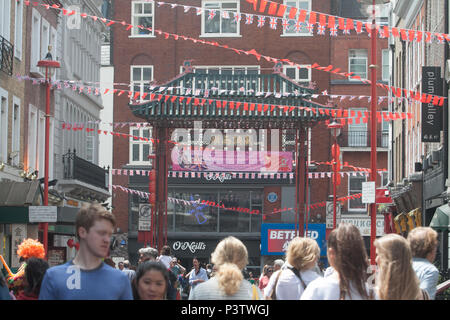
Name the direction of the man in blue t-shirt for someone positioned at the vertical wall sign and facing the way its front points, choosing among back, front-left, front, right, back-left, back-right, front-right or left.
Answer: front

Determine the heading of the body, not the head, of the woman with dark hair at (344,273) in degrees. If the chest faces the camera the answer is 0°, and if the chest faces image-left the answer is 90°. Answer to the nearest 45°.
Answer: approximately 135°

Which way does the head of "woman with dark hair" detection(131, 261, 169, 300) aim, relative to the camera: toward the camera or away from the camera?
toward the camera

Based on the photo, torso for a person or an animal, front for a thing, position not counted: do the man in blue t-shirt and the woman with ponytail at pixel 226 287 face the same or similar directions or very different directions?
very different directions

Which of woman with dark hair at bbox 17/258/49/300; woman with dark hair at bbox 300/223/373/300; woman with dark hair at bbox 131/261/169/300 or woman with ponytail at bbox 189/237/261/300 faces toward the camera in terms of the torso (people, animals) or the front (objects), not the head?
woman with dark hair at bbox 131/261/169/300

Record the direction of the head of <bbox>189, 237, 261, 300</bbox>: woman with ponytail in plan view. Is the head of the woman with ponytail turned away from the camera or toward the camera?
away from the camera

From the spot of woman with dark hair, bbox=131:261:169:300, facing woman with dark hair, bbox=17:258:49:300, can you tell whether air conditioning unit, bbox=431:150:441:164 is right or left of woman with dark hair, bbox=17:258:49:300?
right

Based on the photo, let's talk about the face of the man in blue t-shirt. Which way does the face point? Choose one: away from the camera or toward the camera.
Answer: toward the camera

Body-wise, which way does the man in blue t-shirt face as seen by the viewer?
toward the camera

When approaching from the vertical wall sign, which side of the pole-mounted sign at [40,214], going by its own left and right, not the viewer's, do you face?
left

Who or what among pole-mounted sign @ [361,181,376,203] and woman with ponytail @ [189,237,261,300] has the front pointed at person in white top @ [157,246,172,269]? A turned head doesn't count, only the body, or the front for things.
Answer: the woman with ponytail

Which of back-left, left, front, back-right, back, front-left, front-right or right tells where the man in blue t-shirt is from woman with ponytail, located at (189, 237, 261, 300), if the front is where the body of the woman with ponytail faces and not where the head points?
back-left

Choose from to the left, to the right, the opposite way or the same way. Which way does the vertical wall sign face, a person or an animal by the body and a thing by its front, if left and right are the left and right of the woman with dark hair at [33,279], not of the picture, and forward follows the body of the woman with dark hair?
the opposite way

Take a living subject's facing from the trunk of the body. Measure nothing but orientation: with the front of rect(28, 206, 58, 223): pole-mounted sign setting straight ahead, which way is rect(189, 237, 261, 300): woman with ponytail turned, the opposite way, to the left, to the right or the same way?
the opposite way
